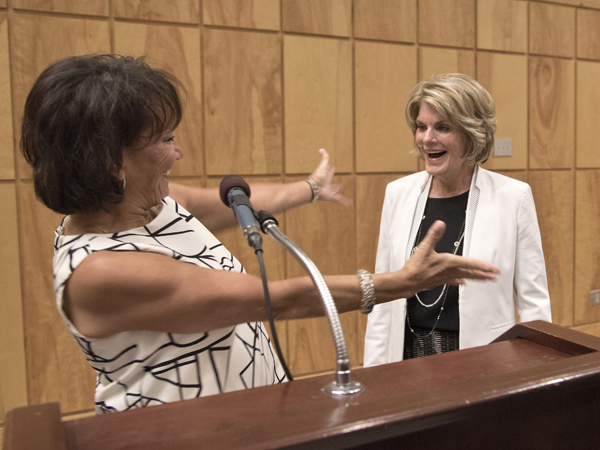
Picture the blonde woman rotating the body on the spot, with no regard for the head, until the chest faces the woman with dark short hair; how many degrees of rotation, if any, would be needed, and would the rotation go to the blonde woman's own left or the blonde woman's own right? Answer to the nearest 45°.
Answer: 0° — they already face them

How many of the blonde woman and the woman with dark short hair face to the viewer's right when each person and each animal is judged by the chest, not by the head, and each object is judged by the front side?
1

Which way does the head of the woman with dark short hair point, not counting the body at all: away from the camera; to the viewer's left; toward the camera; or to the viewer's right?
to the viewer's right

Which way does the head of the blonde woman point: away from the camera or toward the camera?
toward the camera

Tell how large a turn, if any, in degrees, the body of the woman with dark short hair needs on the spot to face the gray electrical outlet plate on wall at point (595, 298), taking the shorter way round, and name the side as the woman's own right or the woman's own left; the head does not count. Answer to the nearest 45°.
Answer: approximately 45° to the woman's own left

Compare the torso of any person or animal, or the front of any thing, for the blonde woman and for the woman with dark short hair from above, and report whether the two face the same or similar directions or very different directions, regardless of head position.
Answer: very different directions

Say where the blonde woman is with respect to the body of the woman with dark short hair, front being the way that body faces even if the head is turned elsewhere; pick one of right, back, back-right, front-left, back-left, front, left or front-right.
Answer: front-left

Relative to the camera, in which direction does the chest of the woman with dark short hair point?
to the viewer's right

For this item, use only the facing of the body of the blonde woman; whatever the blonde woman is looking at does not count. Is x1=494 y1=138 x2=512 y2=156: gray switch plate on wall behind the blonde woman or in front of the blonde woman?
behind

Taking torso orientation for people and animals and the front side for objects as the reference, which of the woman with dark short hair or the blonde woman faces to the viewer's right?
the woman with dark short hair

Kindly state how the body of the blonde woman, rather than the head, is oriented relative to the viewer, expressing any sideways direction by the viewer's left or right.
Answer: facing the viewer and to the left of the viewer

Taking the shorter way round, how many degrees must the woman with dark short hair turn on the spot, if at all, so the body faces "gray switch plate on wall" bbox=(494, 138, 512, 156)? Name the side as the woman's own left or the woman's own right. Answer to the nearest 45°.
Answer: approximately 45° to the woman's own left
